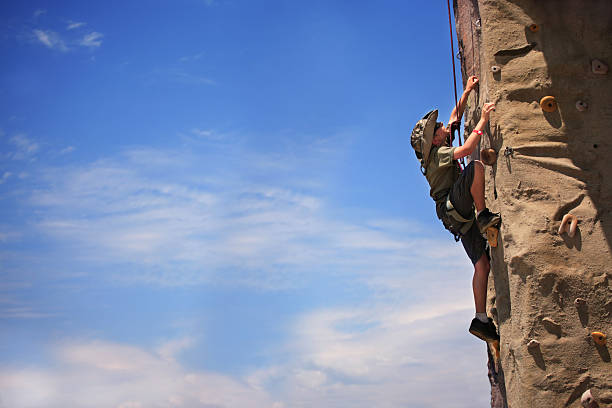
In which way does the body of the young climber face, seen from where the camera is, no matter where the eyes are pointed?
to the viewer's right
